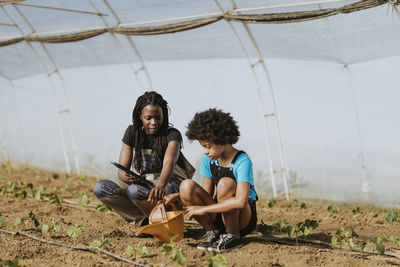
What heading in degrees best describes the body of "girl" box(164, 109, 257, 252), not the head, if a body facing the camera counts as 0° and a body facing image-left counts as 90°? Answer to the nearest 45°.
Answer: approximately 45°

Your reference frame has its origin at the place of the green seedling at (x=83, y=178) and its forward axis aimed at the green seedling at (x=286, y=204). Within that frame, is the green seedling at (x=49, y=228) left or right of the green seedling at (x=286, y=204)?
right

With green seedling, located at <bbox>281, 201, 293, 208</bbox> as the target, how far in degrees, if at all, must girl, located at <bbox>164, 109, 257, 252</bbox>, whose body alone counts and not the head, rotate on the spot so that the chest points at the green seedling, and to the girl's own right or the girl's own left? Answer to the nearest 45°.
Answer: approximately 135° to the girl's own right
